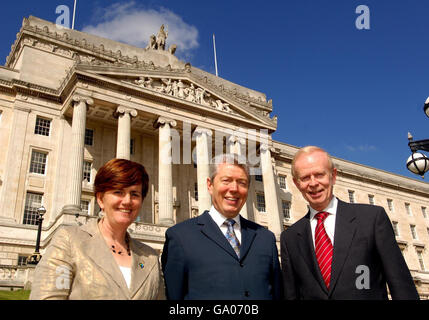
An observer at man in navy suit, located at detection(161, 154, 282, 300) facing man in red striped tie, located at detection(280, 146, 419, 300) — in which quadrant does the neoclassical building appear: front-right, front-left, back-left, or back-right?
back-left

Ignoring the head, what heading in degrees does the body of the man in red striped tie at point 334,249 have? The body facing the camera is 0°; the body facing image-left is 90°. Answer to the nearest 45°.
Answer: approximately 45°

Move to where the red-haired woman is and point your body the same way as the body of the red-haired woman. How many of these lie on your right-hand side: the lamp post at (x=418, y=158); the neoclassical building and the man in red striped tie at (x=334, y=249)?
0

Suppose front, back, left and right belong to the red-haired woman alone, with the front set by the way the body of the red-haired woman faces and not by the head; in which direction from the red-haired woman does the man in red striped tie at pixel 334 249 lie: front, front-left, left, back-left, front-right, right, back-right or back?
front-left

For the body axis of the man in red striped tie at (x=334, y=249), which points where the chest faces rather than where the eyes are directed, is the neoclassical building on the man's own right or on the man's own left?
on the man's own right

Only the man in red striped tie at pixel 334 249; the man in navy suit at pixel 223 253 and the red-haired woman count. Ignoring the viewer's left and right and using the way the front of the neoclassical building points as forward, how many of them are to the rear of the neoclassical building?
0

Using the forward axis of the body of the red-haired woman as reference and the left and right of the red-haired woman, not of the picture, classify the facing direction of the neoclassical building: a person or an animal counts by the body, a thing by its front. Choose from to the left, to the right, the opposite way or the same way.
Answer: the same way

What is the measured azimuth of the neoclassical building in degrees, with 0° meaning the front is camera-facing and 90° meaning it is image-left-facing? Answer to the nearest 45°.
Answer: approximately 315°

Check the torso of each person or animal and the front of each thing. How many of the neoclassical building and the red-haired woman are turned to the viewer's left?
0

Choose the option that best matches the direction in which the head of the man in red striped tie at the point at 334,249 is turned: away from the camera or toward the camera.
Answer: toward the camera

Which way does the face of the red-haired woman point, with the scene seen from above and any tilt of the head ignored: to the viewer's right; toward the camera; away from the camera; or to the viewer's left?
toward the camera
